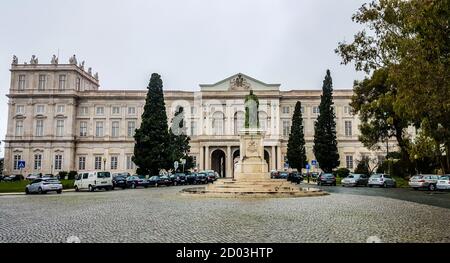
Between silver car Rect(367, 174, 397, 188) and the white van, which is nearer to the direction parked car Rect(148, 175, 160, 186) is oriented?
the white van

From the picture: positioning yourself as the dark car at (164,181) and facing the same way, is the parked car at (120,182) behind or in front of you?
in front

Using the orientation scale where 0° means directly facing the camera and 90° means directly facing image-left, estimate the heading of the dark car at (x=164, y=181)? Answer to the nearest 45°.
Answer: approximately 45°

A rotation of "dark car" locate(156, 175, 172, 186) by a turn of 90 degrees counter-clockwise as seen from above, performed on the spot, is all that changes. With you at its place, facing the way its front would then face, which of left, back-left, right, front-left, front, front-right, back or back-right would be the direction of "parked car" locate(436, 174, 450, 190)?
front

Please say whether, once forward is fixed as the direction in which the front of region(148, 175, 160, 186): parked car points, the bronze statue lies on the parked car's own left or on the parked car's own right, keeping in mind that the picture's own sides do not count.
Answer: on the parked car's own left

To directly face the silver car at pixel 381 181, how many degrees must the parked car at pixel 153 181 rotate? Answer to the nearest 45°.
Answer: approximately 135° to its left

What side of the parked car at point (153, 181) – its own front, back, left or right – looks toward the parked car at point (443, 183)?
back

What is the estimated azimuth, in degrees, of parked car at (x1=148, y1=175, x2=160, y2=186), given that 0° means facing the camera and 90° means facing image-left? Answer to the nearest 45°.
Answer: approximately 45°

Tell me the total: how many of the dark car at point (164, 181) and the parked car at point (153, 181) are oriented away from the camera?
0

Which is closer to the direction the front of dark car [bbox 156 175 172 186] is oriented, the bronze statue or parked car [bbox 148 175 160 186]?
the parked car

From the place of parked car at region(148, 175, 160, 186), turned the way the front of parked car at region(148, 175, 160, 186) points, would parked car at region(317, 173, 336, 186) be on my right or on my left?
on my left
